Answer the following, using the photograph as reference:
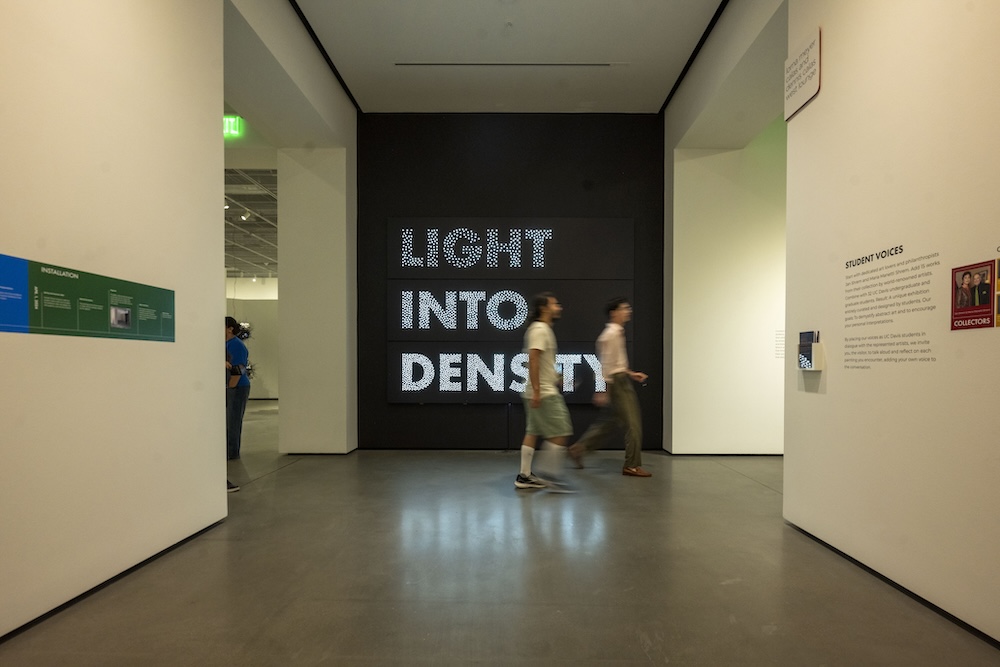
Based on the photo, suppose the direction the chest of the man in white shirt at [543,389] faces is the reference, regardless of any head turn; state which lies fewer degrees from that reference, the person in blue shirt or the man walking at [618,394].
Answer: the man walking

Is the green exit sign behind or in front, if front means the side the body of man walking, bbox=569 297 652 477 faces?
behind

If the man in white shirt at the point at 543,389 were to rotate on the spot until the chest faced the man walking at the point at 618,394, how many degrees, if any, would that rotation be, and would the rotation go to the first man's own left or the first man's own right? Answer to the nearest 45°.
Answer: approximately 45° to the first man's own left

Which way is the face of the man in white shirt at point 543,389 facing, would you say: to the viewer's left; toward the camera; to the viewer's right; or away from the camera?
to the viewer's right

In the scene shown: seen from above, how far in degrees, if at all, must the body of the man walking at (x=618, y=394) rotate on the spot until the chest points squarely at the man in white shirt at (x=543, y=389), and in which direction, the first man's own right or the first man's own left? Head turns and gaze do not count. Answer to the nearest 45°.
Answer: approximately 135° to the first man's own right

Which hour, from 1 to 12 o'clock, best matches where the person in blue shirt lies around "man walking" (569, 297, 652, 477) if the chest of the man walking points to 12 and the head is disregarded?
The person in blue shirt is roughly at 6 o'clock from the man walking.

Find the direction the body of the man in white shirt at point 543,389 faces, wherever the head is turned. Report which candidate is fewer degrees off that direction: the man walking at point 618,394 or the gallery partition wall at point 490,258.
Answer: the man walking

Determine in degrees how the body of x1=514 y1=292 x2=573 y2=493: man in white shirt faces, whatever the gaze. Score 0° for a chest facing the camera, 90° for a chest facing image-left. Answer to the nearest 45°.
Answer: approximately 270°

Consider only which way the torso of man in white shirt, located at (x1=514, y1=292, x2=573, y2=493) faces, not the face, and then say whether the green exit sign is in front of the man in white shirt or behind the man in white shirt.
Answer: behind

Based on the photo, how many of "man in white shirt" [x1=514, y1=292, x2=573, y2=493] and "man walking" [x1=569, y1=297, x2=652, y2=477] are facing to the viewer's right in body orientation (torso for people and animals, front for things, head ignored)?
2

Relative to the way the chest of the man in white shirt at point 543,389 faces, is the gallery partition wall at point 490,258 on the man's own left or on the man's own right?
on the man's own left

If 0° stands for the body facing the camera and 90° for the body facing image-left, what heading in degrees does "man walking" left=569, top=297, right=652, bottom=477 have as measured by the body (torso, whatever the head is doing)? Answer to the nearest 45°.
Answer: approximately 270°
